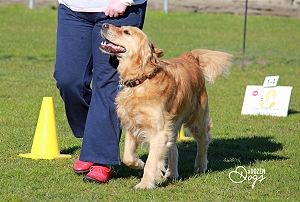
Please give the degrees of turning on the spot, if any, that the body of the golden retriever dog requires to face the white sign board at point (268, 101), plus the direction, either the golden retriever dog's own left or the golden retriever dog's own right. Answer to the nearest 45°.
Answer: approximately 180°

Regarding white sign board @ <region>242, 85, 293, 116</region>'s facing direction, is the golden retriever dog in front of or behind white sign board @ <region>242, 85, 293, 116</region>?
in front

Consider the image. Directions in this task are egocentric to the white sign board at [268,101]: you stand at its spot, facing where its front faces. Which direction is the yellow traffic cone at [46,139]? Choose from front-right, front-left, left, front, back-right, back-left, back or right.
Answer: front-right

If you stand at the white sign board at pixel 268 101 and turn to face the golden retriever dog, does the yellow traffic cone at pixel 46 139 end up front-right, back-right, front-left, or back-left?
front-right

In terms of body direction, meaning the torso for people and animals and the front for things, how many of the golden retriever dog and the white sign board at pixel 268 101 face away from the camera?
0

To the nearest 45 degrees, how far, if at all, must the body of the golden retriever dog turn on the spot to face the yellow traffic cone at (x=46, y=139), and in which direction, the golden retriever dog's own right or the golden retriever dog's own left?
approximately 90° to the golden retriever dog's own right

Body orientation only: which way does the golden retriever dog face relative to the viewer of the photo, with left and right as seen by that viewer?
facing the viewer and to the left of the viewer

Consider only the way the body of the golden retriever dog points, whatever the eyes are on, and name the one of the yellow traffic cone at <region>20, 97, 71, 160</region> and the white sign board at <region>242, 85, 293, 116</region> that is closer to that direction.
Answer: the yellow traffic cone

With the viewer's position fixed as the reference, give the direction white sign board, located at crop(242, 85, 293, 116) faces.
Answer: facing the viewer
